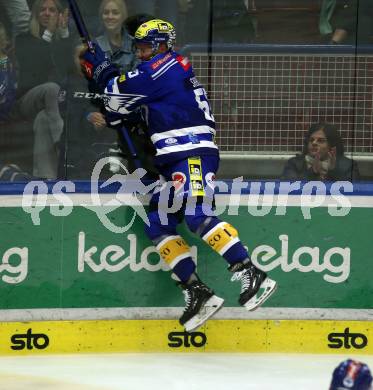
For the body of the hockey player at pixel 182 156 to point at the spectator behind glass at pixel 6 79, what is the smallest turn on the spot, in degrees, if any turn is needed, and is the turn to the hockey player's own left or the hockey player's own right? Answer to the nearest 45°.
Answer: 0° — they already face them

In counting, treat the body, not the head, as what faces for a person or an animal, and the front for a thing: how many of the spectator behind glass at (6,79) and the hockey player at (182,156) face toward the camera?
1

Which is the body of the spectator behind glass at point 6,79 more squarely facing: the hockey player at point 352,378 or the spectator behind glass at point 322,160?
the hockey player

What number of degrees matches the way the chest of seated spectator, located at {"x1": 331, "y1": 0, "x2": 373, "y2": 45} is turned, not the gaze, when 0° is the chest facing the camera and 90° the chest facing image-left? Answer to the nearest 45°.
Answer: approximately 0°

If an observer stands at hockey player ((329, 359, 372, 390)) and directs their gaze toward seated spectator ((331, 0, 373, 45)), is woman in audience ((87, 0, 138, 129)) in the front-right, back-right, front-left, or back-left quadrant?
front-left

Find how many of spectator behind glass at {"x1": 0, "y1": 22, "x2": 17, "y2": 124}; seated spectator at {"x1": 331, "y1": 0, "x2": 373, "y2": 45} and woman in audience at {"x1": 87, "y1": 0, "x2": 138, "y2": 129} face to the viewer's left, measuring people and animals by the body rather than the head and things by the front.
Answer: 0

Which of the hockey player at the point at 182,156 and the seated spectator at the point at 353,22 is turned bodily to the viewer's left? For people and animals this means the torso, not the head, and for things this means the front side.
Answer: the hockey player

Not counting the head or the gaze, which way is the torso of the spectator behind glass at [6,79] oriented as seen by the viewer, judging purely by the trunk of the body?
toward the camera

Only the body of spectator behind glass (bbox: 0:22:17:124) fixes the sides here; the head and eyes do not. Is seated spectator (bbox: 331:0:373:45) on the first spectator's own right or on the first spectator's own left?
on the first spectator's own left

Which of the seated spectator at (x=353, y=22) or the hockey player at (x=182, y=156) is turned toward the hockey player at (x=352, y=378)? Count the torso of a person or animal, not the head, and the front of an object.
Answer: the seated spectator

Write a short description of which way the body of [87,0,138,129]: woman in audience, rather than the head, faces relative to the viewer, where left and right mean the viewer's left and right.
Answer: facing the viewer

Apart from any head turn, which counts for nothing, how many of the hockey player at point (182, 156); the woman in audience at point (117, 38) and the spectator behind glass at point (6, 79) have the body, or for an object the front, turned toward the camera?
2

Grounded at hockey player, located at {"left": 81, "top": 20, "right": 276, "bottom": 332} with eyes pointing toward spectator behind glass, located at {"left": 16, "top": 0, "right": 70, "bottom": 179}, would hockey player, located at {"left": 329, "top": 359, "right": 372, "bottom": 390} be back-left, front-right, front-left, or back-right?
back-left

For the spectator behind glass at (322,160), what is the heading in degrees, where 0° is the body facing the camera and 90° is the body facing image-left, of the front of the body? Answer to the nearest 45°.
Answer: approximately 45°

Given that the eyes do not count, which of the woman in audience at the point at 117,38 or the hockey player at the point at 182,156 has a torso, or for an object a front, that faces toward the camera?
the woman in audience

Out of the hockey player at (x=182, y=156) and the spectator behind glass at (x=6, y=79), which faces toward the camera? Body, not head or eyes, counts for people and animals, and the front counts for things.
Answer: the spectator behind glass
